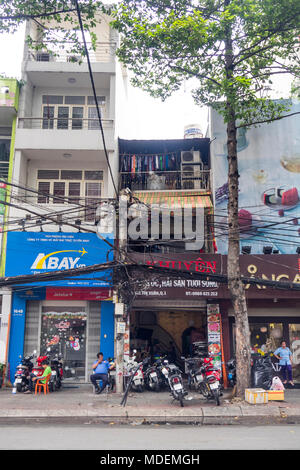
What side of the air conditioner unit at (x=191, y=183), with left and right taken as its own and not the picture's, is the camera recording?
front

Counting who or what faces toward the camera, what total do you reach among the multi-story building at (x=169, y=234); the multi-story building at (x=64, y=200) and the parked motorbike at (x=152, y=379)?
2

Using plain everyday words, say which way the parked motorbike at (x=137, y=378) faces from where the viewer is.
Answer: facing away from the viewer and to the left of the viewer

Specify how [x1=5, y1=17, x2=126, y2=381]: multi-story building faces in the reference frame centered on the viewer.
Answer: facing the viewer

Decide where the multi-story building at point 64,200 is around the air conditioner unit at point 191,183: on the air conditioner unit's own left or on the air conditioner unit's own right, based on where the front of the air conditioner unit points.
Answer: on the air conditioner unit's own right

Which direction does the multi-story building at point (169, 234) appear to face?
toward the camera

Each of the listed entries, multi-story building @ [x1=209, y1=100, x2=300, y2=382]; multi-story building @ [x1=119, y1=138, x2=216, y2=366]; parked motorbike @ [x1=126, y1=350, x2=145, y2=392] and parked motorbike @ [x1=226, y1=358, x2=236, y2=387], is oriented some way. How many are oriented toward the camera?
2

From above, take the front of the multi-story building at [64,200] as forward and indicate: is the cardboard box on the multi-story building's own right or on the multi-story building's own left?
on the multi-story building's own left

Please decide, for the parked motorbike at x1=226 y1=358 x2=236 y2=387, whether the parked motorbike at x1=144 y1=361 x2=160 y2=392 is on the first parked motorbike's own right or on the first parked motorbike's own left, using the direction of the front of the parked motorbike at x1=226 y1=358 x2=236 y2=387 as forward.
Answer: on the first parked motorbike's own left

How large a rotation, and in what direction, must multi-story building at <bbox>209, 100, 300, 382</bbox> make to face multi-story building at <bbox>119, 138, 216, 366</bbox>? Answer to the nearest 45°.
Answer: approximately 90° to its right

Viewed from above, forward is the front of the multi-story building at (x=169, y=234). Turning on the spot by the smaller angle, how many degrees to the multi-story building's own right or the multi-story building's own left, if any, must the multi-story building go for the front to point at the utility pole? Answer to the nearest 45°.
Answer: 0° — it already faces it

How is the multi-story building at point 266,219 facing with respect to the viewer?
toward the camera
